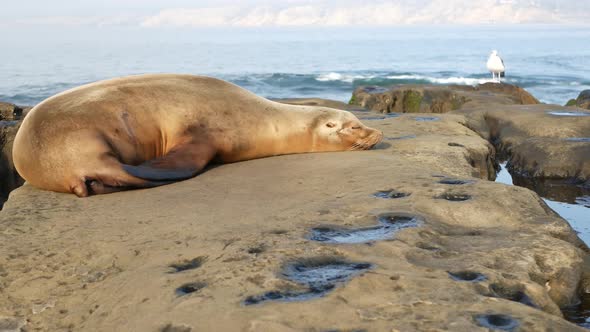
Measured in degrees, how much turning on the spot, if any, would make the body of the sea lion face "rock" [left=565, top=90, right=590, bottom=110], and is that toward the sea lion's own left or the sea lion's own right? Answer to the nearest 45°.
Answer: approximately 45° to the sea lion's own left

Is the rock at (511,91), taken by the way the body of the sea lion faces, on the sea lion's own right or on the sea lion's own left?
on the sea lion's own left

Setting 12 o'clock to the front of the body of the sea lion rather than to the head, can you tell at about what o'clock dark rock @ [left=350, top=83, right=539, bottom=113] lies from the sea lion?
The dark rock is roughly at 10 o'clock from the sea lion.

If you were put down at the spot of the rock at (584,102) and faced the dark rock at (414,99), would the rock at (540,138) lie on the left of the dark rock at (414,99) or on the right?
left

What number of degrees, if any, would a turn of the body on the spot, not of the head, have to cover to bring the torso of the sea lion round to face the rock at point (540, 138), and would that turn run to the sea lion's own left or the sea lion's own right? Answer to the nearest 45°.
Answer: approximately 45° to the sea lion's own left

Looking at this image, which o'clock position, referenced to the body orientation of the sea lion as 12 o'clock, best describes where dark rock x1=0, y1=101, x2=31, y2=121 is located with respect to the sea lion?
The dark rock is roughly at 8 o'clock from the sea lion.

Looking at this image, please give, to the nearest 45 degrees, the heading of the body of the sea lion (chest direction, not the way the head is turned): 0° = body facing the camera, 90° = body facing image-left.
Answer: approximately 270°

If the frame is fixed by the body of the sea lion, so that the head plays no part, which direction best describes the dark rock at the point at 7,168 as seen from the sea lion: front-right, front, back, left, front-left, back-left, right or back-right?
back-left
